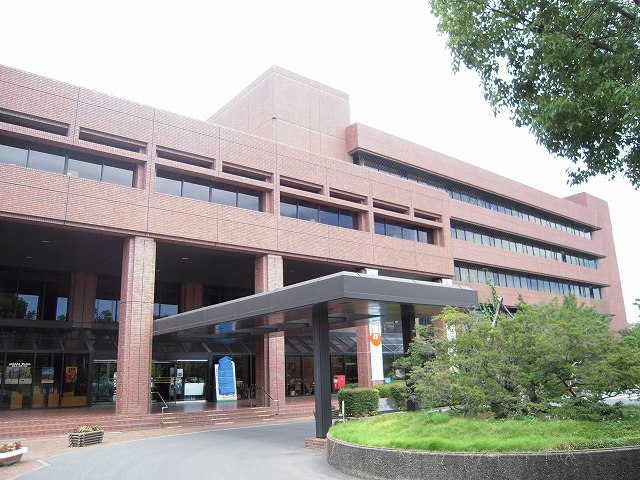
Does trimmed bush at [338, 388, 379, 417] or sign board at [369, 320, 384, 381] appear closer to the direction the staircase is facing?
the trimmed bush

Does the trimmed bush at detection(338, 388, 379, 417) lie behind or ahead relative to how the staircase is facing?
ahead

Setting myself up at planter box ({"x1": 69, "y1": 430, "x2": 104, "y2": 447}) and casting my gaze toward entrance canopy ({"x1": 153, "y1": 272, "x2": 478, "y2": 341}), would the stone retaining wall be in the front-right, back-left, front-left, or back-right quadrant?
front-right

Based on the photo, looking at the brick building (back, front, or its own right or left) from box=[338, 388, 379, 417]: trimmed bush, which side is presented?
front

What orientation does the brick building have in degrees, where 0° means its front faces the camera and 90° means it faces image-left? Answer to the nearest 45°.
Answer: approximately 315°

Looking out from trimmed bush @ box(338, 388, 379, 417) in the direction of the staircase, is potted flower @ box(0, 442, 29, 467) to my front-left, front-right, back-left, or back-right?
front-left

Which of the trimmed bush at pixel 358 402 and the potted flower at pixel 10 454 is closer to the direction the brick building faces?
the trimmed bush

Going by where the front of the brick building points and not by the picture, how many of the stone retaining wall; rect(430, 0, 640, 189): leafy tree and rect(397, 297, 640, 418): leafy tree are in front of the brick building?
3

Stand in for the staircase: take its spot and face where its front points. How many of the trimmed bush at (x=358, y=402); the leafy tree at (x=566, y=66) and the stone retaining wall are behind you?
0

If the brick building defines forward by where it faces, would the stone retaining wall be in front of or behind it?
in front

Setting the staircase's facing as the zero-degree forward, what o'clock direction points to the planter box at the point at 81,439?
The planter box is roughly at 2 o'clock from the staircase.

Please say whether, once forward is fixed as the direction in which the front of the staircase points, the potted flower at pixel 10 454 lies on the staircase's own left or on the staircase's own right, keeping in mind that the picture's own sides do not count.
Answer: on the staircase's own right

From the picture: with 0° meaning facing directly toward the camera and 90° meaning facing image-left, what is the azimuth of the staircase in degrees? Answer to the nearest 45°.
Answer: approximately 315°

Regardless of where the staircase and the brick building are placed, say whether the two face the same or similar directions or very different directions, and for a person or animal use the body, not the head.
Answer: same or similar directions
